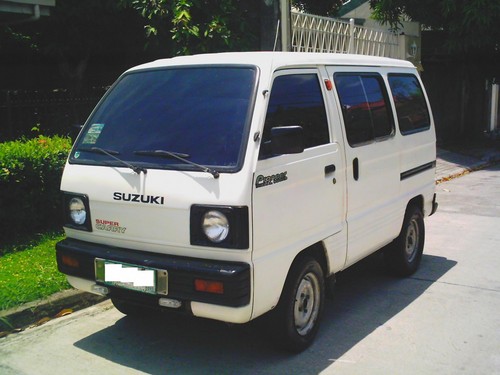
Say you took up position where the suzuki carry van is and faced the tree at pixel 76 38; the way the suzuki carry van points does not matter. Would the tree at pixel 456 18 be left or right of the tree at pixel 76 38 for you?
right

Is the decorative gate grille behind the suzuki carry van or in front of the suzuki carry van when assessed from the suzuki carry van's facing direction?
behind

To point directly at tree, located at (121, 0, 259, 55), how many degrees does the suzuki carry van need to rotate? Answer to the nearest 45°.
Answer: approximately 135° to its right

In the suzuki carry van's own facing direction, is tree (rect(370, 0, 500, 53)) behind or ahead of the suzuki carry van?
behind

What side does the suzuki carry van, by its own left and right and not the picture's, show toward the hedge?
right

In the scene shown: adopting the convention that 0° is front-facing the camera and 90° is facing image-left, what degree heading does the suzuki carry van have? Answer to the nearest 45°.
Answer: approximately 45°

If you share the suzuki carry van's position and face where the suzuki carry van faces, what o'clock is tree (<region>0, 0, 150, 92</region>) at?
The tree is roughly at 4 o'clock from the suzuki carry van.

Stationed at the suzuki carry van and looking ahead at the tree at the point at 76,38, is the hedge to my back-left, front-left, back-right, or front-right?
front-left

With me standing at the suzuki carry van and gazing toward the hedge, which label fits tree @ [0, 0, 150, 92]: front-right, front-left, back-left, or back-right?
front-right

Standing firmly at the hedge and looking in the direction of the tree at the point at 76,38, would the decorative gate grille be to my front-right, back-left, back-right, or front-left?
front-right

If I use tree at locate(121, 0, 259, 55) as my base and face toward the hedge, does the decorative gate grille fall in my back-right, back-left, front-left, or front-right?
back-left
